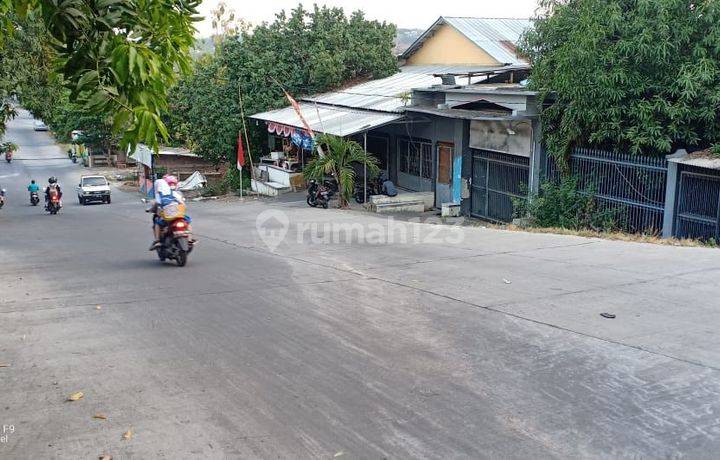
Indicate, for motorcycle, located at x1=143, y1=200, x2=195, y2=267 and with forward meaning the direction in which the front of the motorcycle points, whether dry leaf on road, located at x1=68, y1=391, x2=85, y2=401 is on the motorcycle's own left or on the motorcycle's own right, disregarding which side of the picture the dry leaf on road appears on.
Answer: on the motorcycle's own left

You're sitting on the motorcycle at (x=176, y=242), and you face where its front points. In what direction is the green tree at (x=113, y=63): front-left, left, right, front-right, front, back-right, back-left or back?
back-left

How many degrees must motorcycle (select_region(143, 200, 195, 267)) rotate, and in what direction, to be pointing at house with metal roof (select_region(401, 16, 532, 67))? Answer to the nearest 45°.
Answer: approximately 90° to its right

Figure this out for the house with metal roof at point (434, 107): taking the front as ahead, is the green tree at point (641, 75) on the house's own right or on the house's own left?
on the house's own left
